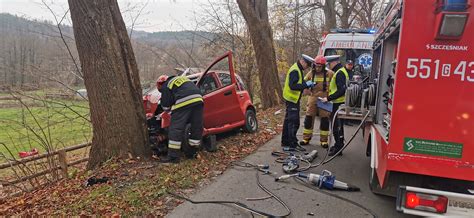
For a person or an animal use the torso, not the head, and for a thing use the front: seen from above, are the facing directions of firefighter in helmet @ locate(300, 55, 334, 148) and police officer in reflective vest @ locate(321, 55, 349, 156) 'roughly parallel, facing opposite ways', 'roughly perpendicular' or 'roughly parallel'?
roughly perpendicular

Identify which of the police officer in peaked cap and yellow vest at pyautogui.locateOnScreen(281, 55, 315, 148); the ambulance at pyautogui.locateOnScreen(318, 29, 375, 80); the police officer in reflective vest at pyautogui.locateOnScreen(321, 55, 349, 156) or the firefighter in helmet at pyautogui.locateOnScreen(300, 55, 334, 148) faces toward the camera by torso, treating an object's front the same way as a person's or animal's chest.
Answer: the firefighter in helmet at pyautogui.locateOnScreen(300, 55, 334, 148)

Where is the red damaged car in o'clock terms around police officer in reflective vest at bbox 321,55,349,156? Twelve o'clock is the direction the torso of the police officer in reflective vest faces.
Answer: The red damaged car is roughly at 12 o'clock from the police officer in reflective vest.

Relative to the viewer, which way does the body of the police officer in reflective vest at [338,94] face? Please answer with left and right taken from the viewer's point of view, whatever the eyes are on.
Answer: facing to the left of the viewer

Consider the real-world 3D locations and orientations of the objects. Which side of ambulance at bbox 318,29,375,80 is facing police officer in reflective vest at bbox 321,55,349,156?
back

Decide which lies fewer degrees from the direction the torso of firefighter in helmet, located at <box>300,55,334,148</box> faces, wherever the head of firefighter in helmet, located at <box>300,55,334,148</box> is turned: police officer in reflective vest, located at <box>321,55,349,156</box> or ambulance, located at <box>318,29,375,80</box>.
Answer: the police officer in reflective vest
